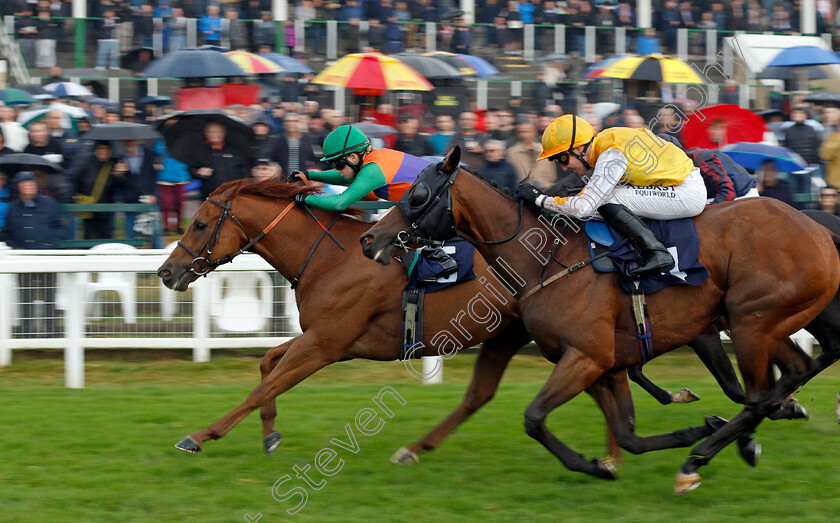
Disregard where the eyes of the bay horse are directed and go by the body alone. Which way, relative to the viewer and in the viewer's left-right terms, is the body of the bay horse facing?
facing to the left of the viewer

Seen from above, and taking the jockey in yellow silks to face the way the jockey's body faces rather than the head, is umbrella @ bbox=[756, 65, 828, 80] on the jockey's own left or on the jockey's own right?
on the jockey's own right

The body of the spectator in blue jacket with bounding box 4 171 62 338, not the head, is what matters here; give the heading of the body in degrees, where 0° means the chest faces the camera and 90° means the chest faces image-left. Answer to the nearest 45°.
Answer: approximately 0°

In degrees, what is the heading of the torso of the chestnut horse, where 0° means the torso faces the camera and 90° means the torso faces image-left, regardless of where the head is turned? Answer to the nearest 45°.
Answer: approximately 90°

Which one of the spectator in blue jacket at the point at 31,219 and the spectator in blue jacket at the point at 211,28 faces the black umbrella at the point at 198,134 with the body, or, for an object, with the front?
the spectator in blue jacket at the point at 211,28

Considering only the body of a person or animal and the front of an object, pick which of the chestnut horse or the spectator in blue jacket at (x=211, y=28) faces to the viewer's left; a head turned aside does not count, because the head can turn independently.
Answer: the chestnut horse

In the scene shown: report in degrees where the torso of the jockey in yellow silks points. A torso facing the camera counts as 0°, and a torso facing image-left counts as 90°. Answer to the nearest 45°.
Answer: approximately 90°

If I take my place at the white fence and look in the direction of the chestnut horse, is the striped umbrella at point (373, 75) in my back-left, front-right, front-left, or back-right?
back-left

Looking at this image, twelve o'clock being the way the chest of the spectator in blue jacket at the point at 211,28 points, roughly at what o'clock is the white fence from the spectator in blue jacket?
The white fence is roughly at 12 o'clock from the spectator in blue jacket.

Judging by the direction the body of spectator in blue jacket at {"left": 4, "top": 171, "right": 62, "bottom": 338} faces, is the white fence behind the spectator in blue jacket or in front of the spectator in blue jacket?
in front

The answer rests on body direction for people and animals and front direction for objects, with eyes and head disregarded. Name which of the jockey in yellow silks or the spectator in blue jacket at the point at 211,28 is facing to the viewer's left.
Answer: the jockey in yellow silks
